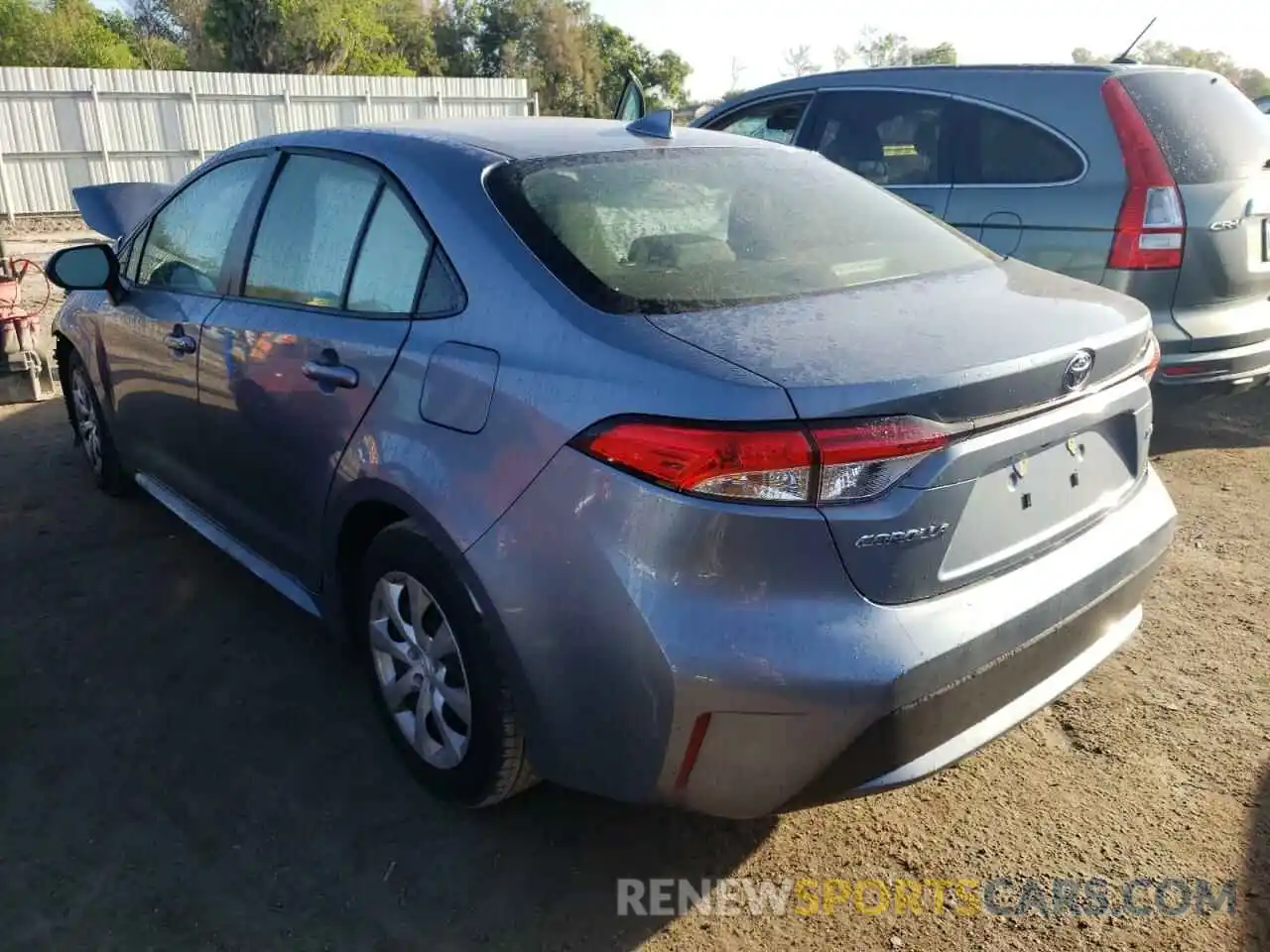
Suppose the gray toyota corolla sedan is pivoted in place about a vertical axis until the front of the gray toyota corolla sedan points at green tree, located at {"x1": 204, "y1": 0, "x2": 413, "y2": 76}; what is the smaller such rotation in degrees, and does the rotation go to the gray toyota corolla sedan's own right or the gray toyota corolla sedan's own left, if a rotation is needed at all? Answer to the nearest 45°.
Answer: approximately 45° to the gray toyota corolla sedan's own right

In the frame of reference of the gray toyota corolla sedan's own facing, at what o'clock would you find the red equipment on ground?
The red equipment on ground is roughly at 12 o'clock from the gray toyota corolla sedan.

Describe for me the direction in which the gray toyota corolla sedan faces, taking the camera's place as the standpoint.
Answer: facing away from the viewer and to the left of the viewer
